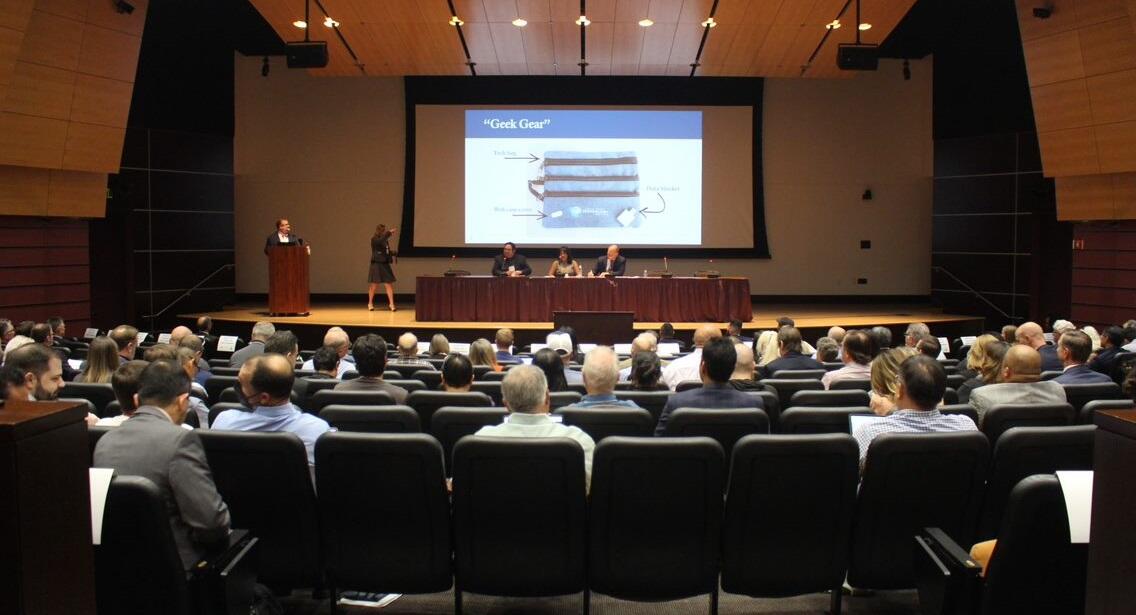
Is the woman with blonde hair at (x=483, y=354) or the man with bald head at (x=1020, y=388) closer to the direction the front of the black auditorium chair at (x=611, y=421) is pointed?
the woman with blonde hair

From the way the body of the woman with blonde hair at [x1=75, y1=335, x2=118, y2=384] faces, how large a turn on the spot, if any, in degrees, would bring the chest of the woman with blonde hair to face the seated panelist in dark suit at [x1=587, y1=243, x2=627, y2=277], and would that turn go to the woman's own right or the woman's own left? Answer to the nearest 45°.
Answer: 0° — they already face them

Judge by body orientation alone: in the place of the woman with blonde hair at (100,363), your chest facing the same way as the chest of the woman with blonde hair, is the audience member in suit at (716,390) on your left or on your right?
on your right

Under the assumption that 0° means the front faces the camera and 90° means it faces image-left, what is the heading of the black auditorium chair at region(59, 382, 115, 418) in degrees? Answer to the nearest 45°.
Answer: approximately 180°

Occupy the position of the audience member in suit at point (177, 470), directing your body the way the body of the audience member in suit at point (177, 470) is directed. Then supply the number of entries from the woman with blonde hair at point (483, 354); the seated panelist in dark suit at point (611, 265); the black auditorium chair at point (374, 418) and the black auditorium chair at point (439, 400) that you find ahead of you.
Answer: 4

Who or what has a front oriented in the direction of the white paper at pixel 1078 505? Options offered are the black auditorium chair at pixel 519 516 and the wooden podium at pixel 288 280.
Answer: the wooden podium

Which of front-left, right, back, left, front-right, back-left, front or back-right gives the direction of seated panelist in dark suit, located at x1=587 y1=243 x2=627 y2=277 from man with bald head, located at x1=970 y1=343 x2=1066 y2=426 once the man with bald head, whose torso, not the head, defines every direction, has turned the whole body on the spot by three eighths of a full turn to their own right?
back

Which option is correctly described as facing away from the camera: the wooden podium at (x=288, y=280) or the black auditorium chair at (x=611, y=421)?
the black auditorium chair

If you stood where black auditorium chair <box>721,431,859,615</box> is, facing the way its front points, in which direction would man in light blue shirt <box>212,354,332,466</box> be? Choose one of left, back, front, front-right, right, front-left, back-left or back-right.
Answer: left

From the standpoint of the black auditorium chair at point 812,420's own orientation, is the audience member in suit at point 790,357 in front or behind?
in front

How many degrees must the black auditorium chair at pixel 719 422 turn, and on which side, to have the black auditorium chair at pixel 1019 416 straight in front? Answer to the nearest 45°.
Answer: approximately 90° to its right

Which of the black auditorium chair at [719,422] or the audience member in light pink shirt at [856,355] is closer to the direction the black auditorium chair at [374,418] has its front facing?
the audience member in light pink shirt

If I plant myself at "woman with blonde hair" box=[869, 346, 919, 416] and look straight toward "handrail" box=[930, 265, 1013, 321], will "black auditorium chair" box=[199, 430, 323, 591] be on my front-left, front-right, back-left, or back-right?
back-left

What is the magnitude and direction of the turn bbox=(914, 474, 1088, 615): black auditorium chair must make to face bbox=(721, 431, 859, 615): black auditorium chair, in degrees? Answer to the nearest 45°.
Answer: approximately 45° to its left

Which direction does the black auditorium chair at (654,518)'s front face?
away from the camera

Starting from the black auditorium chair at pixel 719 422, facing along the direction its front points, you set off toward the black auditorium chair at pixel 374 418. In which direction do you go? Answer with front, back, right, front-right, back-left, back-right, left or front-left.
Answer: left

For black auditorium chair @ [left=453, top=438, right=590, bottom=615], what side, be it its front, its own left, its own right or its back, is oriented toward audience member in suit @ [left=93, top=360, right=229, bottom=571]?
left
